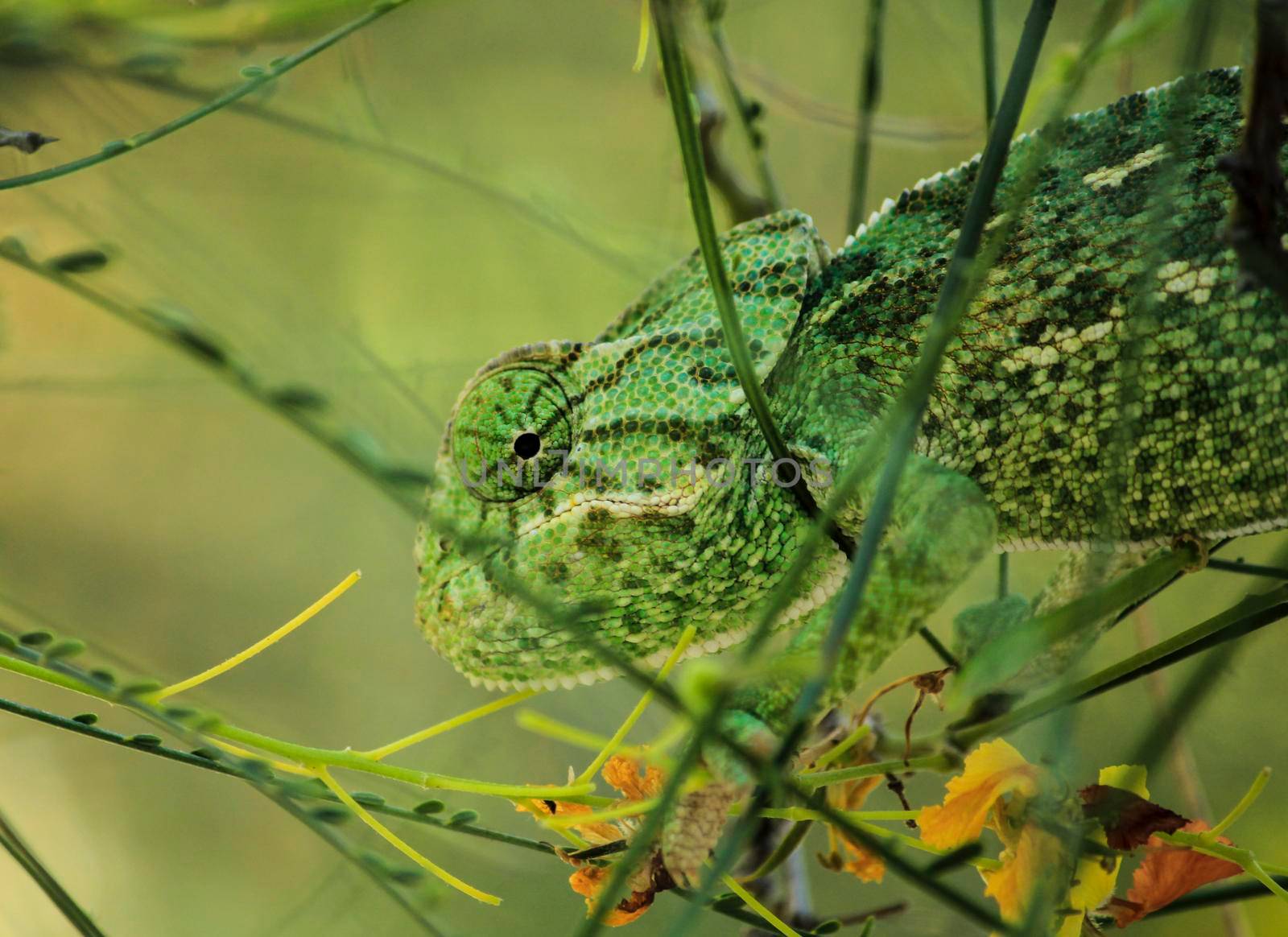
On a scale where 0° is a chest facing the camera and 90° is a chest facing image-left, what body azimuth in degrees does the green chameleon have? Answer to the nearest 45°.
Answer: approximately 90°
